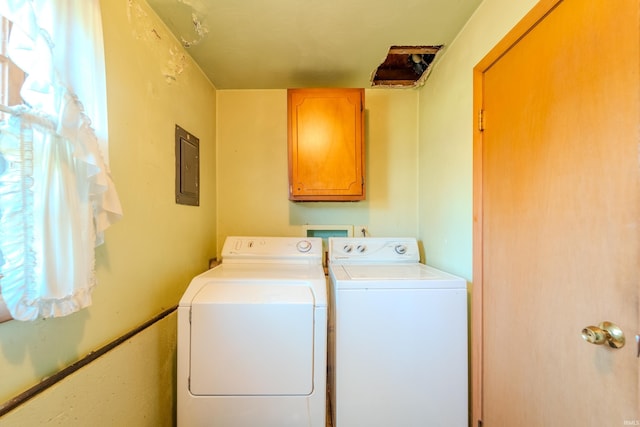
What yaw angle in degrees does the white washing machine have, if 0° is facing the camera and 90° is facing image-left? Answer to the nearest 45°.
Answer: approximately 0°

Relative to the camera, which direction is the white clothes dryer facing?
toward the camera

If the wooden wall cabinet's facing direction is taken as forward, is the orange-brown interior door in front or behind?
in front

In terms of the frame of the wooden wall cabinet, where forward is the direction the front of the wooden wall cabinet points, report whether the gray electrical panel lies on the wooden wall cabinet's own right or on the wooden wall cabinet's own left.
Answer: on the wooden wall cabinet's own right

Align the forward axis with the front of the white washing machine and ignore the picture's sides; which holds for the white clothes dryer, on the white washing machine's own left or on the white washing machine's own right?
on the white washing machine's own right

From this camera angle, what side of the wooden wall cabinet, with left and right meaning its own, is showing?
front

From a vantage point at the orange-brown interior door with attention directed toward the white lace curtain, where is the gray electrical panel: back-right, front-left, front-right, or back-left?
front-right

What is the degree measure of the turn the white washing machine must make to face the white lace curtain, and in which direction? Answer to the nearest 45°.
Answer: approximately 45° to its right

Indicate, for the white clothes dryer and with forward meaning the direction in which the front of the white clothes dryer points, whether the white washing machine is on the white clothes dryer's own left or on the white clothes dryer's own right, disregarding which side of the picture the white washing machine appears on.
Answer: on the white clothes dryer's own left

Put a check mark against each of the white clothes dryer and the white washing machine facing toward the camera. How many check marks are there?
2
